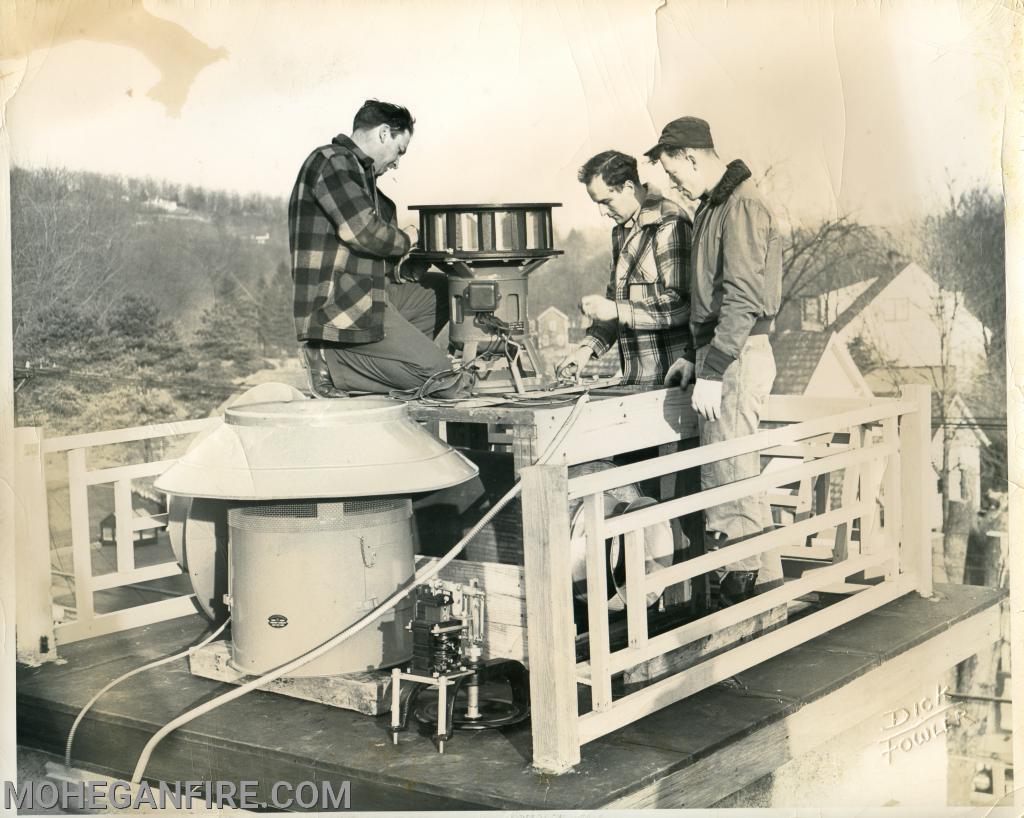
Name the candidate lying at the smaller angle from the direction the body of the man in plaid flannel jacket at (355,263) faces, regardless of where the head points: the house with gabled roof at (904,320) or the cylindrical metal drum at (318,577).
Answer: the house with gabled roof

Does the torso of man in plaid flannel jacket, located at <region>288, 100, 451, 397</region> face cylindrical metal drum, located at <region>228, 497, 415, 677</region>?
no

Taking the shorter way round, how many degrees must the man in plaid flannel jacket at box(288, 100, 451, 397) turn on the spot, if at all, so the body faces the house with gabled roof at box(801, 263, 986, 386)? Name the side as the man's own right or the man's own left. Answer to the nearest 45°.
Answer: approximately 45° to the man's own left

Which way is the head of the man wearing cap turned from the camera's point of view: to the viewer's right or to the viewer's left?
to the viewer's left

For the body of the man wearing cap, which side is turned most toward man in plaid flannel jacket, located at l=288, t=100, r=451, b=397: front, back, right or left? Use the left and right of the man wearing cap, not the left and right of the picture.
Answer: front

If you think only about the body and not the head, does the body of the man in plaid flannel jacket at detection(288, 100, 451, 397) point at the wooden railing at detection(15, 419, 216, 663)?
no

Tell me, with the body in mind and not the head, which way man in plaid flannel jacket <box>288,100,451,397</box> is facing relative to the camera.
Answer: to the viewer's right

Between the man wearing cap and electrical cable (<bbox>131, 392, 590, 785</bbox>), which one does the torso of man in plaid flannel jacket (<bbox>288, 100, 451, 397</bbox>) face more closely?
the man wearing cap

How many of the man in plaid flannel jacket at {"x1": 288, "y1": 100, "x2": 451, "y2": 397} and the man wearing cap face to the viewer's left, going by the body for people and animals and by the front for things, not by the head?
1

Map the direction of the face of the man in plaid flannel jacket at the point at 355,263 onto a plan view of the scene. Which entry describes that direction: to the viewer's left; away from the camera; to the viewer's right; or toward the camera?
to the viewer's right

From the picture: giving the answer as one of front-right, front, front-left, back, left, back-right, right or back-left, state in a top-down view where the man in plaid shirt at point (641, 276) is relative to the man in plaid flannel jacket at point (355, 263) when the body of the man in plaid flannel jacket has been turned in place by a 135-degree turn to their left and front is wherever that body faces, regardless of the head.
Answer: back-right

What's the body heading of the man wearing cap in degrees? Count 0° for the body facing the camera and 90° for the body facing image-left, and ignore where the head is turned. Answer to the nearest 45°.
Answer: approximately 90°

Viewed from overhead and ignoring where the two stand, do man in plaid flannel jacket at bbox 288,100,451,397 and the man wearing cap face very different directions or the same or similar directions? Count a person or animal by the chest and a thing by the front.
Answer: very different directions
